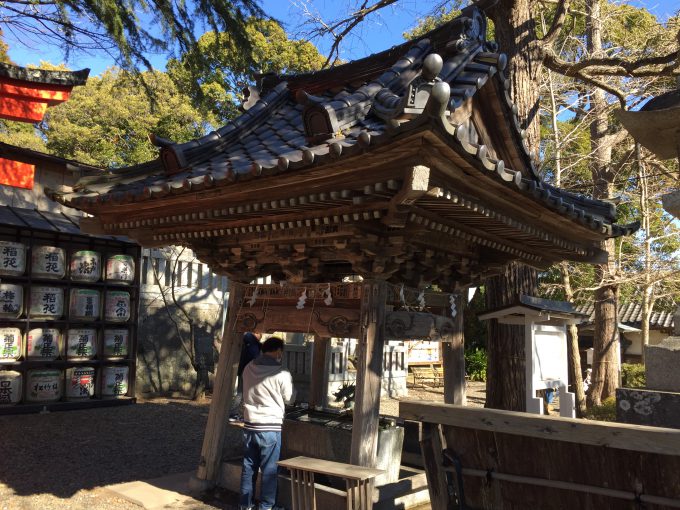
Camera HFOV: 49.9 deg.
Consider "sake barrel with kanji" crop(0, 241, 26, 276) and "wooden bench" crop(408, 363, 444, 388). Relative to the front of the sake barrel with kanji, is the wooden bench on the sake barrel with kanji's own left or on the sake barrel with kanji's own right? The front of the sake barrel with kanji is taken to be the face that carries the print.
on the sake barrel with kanji's own left

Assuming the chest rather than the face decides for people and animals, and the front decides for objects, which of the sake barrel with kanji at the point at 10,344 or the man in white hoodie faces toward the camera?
the sake barrel with kanji

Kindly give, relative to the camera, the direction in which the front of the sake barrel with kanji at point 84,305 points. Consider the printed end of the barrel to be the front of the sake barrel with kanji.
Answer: facing the viewer

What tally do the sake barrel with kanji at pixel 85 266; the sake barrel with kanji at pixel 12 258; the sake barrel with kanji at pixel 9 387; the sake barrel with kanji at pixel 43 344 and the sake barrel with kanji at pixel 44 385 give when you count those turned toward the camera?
5

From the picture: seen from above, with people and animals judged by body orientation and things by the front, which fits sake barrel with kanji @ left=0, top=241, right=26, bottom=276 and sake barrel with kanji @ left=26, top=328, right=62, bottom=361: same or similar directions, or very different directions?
same or similar directions

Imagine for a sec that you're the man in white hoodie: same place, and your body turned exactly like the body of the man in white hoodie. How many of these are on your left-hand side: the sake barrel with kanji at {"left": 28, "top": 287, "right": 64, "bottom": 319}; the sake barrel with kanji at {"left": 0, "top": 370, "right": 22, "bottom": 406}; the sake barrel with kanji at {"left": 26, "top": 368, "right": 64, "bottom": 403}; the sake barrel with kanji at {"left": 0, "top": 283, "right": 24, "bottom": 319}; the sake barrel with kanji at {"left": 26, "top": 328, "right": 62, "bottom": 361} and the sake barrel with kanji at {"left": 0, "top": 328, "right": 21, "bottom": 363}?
6

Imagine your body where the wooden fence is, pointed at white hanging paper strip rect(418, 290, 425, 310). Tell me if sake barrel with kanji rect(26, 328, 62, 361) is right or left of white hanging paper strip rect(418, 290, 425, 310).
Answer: left

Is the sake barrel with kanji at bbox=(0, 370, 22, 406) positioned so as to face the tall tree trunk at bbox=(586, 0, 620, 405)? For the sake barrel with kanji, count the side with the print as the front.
no

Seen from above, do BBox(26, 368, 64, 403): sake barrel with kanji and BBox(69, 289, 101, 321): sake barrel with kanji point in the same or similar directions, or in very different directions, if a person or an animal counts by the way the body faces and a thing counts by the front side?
same or similar directions

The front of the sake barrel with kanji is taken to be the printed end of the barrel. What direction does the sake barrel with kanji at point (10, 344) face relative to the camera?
toward the camera

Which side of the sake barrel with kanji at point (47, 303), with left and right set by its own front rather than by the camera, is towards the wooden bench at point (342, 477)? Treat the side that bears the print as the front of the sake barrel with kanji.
front

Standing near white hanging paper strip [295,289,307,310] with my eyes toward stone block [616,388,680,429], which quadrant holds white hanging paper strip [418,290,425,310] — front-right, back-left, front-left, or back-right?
front-left

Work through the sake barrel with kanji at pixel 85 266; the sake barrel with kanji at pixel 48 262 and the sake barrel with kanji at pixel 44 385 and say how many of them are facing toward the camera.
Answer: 3

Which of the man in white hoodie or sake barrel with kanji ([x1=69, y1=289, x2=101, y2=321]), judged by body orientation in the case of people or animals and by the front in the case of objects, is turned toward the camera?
the sake barrel with kanji

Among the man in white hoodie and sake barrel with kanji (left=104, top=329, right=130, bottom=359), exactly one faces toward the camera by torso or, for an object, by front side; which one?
the sake barrel with kanji
